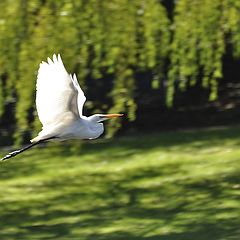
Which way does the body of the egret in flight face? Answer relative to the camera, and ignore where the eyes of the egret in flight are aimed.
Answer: to the viewer's right
